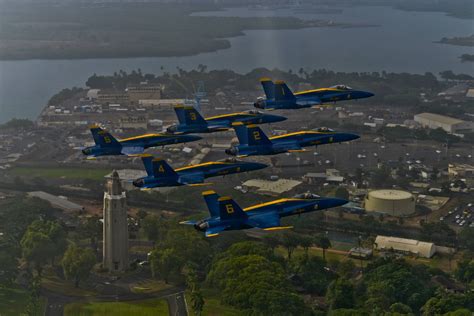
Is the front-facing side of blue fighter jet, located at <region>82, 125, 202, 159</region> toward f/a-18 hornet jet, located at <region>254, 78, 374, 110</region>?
yes

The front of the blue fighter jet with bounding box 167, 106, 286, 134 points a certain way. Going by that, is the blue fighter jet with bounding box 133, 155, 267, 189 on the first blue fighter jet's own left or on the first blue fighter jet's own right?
on the first blue fighter jet's own right

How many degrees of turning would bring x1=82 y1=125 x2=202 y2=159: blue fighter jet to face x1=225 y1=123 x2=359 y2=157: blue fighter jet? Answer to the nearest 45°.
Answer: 0° — it already faces it

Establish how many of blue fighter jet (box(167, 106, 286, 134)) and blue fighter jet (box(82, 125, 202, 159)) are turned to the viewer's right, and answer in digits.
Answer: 2

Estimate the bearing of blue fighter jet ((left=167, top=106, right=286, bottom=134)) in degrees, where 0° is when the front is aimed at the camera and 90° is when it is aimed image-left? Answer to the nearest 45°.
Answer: approximately 270°

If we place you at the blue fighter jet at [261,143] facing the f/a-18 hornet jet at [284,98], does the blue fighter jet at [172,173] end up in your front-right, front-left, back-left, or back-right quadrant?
back-left

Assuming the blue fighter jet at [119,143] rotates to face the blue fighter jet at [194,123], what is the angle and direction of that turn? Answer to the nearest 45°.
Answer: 0° — it already faces it

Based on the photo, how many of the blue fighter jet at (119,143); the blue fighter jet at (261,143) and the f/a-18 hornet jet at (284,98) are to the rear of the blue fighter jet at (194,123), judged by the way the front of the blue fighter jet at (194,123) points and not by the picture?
1

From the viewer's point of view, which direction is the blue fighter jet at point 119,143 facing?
to the viewer's right

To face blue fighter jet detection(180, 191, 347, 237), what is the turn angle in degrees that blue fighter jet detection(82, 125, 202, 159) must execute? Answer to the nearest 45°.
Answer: approximately 45° to its right

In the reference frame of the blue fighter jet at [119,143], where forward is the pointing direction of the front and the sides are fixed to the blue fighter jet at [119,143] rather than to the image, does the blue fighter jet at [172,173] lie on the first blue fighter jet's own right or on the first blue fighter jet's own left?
on the first blue fighter jet's own right

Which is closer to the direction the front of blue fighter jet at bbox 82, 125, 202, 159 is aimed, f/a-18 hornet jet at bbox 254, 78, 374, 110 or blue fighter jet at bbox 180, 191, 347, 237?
the f/a-18 hornet jet
